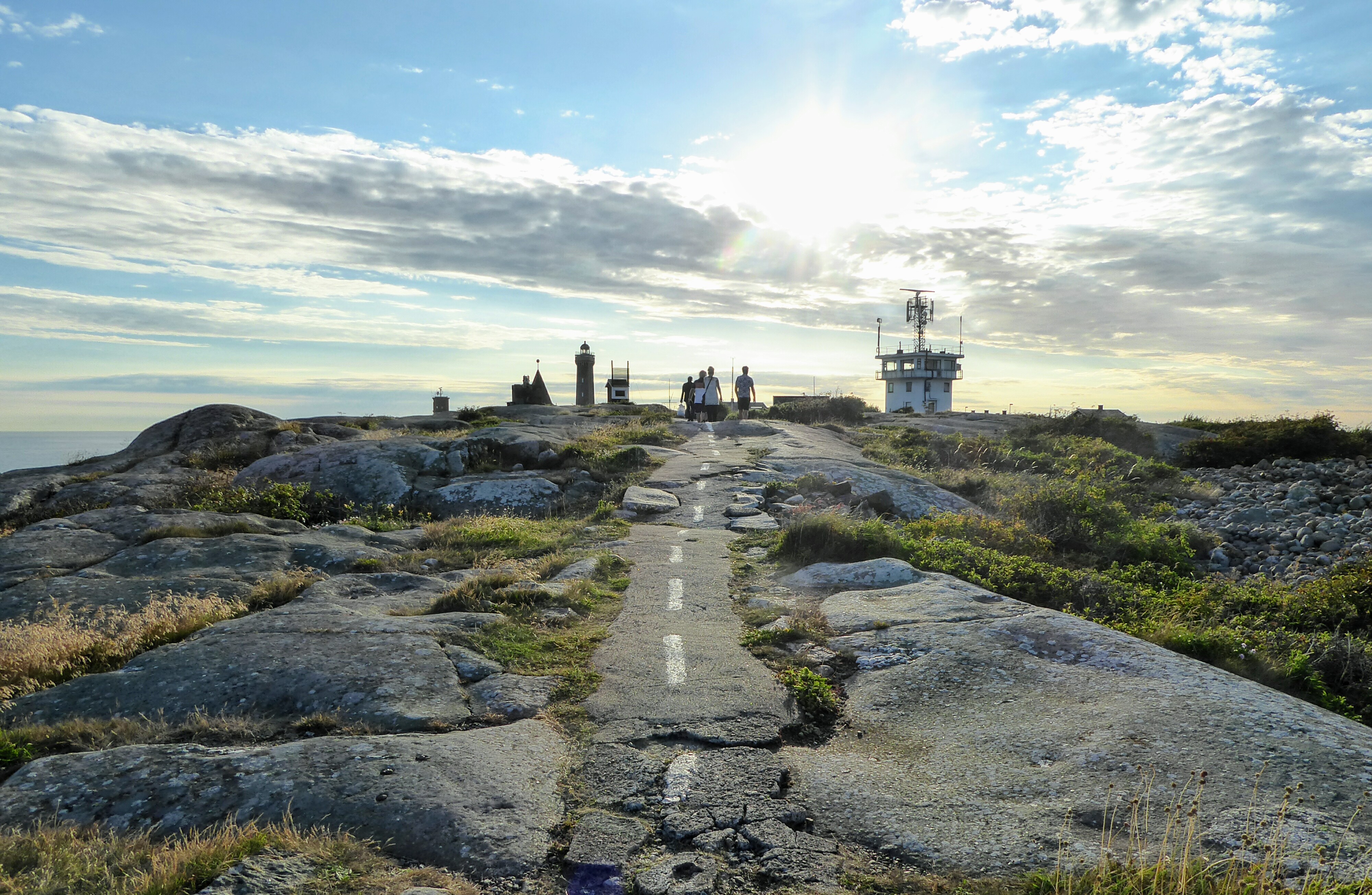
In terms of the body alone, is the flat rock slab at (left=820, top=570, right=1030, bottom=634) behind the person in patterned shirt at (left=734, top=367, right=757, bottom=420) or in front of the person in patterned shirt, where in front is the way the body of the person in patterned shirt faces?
behind

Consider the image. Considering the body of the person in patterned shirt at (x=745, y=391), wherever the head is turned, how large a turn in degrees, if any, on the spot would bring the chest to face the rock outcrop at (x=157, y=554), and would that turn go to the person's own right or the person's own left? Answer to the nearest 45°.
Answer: approximately 180°

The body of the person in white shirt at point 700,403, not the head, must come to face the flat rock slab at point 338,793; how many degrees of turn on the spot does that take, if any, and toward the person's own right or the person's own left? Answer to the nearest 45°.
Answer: approximately 180°

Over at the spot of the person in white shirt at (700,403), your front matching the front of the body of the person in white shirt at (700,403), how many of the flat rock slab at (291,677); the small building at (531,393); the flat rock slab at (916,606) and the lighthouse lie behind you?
2

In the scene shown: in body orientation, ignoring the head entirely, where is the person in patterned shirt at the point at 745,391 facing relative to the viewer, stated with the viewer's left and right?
facing away from the viewer

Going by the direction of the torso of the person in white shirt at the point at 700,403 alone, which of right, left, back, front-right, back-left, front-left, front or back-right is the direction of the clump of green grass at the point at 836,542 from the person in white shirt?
back

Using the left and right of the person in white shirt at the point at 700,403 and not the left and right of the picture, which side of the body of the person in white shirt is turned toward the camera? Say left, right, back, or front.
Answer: back

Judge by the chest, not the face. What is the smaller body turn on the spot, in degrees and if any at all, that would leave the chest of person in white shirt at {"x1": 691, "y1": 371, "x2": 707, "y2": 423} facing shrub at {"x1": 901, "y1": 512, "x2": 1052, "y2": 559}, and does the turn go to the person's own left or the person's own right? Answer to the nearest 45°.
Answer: approximately 180°
